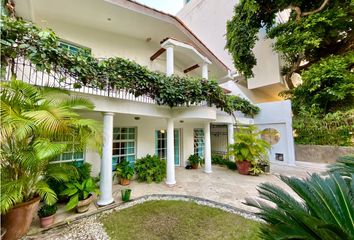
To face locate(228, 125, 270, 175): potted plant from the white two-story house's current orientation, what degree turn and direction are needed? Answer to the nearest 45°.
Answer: approximately 45° to its left

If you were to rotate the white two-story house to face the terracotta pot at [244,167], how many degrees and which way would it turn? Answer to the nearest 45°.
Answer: approximately 45° to its left

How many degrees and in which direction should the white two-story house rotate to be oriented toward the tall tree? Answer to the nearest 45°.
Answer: approximately 45° to its left

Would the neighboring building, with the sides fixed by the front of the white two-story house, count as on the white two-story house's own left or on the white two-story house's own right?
on the white two-story house's own left

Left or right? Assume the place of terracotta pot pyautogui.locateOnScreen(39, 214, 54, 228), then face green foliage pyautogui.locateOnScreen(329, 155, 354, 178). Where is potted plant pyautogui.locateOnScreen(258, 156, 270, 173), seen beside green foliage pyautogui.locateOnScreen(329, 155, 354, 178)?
left

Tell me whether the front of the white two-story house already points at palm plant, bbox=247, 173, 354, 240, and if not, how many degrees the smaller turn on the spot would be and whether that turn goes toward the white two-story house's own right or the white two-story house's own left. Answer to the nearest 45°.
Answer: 0° — it already faces it
